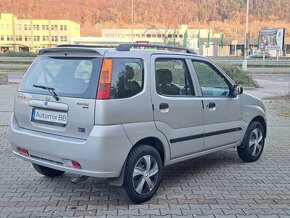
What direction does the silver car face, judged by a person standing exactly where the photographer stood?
facing away from the viewer and to the right of the viewer

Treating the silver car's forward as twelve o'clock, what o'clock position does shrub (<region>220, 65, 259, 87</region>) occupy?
The shrub is roughly at 11 o'clock from the silver car.
